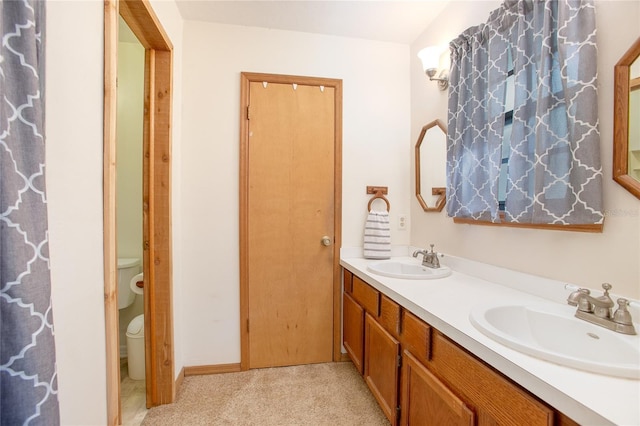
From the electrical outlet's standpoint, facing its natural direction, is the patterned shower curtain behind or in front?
in front

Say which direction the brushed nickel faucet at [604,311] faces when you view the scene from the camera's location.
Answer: facing the viewer and to the left of the viewer

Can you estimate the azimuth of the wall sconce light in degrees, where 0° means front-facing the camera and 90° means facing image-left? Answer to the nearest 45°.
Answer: approximately 45°

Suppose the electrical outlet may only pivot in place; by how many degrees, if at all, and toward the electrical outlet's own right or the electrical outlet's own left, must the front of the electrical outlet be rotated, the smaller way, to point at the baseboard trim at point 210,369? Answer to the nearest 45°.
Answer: approximately 45° to the electrical outlet's own right

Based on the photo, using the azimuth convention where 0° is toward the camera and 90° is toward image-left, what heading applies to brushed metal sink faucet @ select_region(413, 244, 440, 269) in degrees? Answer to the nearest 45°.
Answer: approximately 45°

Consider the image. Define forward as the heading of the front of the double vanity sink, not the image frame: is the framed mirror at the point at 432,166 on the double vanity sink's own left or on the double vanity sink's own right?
on the double vanity sink's own right

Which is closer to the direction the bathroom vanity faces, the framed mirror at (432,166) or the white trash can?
the white trash can

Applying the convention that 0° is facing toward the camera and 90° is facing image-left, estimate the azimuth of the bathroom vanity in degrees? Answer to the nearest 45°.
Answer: approximately 45°

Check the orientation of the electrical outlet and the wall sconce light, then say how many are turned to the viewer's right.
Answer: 0

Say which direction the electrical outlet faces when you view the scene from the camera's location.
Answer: facing the viewer

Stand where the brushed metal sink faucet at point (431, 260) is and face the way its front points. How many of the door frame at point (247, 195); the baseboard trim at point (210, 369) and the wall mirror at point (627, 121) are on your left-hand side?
1
